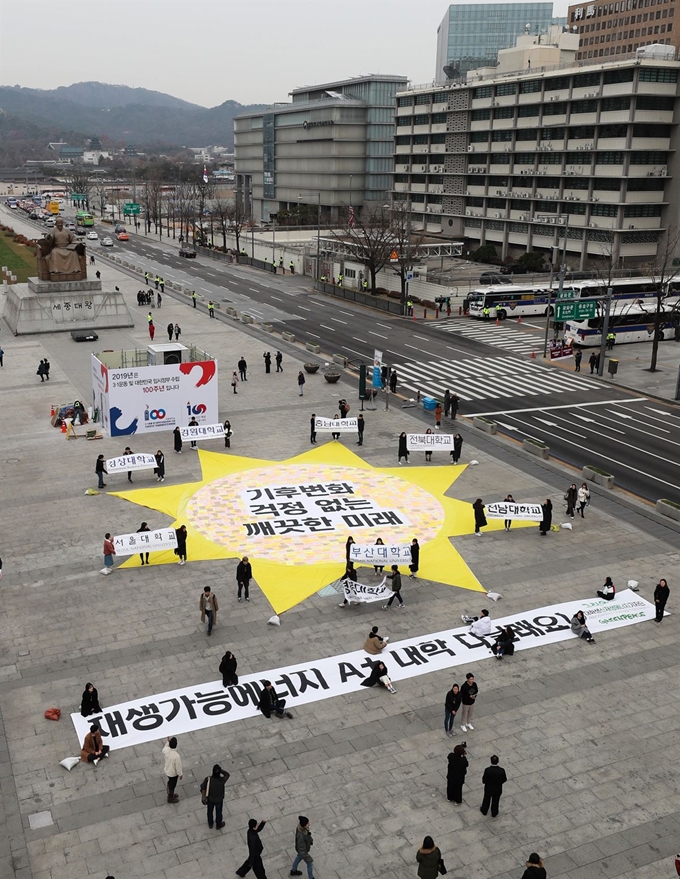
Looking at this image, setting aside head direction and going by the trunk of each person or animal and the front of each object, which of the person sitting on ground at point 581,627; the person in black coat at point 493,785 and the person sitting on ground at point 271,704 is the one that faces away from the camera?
the person in black coat

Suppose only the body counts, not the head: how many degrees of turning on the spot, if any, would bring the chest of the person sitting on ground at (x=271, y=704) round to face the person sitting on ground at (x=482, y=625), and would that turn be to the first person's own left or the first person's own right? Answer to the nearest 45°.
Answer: approximately 90° to the first person's own left

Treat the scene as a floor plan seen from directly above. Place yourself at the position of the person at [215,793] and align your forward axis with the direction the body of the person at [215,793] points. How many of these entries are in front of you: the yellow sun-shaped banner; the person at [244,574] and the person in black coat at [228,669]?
3

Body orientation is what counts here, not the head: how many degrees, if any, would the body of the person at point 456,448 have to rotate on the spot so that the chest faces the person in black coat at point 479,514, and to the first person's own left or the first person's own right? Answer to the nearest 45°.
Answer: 0° — they already face them

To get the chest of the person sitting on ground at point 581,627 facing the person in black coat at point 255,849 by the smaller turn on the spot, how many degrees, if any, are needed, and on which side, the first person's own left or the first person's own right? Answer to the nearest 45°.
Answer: approximately 90° to the first person's own right

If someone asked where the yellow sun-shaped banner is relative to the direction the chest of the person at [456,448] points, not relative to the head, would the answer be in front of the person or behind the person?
in front

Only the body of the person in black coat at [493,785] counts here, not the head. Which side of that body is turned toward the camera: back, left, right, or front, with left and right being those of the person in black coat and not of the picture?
back

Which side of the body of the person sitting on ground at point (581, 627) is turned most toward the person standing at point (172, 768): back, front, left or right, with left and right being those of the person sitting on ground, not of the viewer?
right

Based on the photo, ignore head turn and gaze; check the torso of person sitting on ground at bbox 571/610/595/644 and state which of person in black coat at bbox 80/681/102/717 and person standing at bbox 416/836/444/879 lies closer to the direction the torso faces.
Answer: the person standing

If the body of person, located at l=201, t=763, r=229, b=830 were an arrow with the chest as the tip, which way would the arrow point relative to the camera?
away from the camera

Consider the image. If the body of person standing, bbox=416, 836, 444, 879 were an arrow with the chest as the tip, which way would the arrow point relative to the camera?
away from the camera

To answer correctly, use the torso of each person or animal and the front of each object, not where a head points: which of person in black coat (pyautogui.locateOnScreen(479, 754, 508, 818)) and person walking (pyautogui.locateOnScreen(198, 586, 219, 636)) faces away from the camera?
the person in black coat

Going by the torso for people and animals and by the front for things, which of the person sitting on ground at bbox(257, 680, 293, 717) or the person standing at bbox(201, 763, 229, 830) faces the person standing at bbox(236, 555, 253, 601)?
the person standing at bbox(201, 763, 229, 830)

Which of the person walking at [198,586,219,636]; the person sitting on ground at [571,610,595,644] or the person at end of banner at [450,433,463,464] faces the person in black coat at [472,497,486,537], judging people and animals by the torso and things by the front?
the person at end of banner at [450,433,463,464]

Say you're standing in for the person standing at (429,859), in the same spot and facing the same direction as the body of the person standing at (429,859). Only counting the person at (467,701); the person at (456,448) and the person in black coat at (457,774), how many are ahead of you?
3

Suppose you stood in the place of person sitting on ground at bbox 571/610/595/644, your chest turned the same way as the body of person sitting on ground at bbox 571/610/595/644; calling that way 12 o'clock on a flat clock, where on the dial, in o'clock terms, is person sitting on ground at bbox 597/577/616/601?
person sitting on ground at bbox 597/577/616/601 is roughly at 8 o'clock from person sitting on ground at bbox 571/610/595/644.

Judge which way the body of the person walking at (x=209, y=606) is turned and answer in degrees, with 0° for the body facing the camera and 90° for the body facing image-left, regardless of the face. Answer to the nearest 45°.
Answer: approximately 0°
